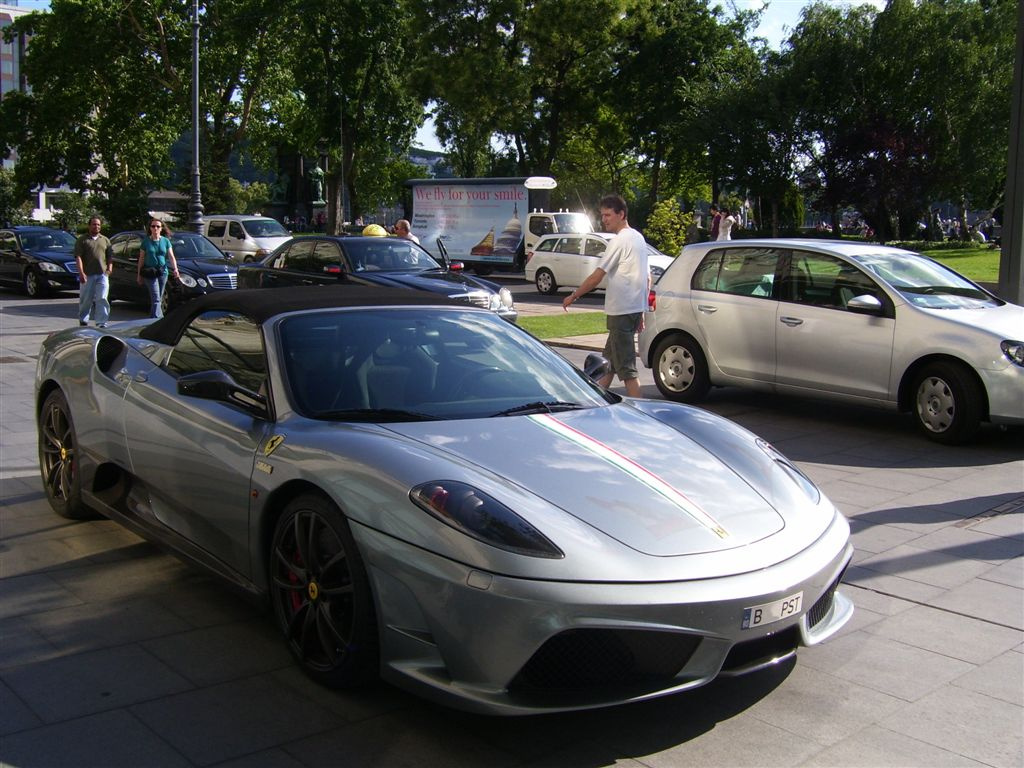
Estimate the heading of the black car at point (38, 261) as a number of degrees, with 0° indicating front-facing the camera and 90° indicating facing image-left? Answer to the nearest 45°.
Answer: approximately 315°

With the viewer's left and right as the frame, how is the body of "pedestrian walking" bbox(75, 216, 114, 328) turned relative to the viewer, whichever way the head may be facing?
facing the viewer

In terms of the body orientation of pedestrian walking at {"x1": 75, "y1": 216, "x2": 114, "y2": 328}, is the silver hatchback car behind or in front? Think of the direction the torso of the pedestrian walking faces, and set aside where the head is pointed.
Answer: in front

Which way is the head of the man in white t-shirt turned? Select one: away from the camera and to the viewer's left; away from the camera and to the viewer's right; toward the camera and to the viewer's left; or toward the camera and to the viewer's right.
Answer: toward the camera and to the viewer's left

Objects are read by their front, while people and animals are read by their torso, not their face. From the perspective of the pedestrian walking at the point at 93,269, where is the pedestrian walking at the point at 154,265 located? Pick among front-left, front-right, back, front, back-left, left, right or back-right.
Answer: back-left

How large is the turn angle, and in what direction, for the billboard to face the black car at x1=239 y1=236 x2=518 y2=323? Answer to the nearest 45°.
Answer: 0° — it already faces it

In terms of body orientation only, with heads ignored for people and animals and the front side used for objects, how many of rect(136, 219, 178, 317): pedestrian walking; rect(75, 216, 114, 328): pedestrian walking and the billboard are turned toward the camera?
3

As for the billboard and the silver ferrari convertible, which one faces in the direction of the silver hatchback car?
the billboard

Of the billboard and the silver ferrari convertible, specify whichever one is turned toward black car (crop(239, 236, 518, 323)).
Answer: the billboard

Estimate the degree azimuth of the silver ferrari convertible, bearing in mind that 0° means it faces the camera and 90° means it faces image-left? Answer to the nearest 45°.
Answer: approximately 315°

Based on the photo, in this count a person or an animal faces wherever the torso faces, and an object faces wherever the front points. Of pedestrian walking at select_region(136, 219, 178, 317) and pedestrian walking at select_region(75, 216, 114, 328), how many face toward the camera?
2

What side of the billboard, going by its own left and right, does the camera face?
front
